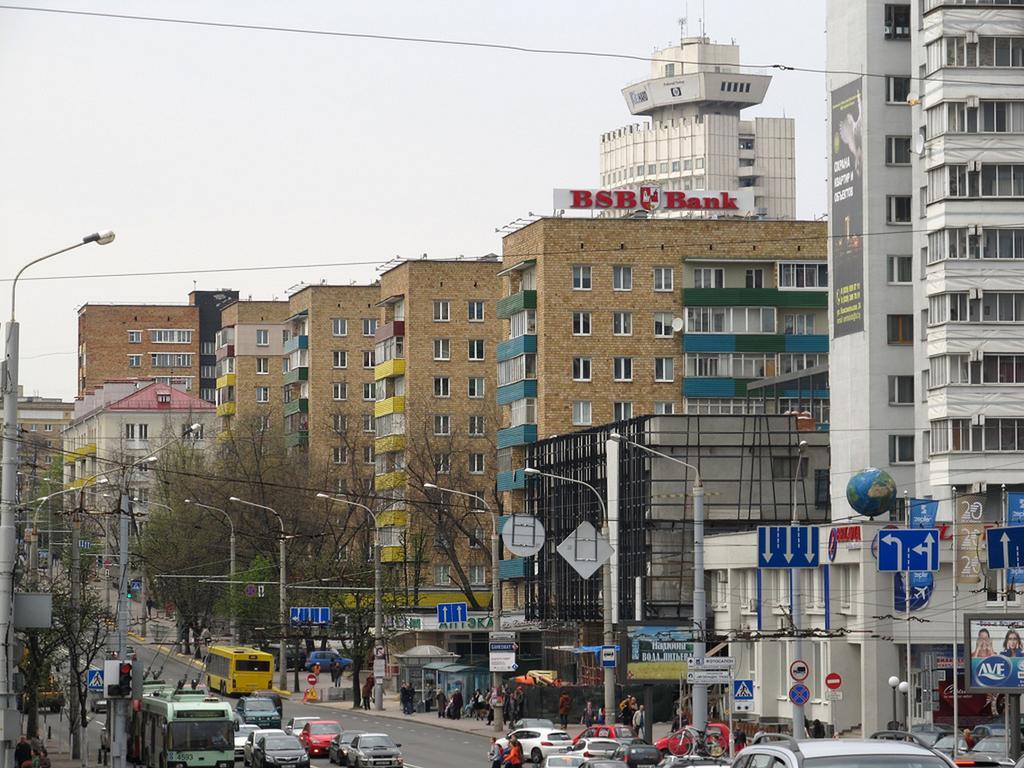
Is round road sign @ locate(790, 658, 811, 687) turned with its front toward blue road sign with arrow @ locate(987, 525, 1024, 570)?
no

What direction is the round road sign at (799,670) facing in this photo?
toward the camera

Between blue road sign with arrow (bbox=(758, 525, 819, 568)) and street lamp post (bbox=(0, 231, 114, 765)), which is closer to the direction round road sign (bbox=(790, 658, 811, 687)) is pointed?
the street lamp post

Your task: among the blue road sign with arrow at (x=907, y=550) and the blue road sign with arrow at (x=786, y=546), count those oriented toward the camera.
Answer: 2

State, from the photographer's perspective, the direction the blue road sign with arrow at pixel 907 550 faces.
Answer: facing the viewer

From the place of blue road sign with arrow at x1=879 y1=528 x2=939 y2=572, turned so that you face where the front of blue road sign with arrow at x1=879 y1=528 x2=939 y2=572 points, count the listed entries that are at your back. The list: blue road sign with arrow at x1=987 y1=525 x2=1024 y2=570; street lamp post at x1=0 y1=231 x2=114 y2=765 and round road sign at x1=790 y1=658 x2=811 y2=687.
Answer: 0

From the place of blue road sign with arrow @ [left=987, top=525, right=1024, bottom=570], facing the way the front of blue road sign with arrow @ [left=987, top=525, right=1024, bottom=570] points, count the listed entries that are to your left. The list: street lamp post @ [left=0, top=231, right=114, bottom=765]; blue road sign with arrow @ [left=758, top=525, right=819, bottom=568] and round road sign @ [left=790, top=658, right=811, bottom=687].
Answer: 0

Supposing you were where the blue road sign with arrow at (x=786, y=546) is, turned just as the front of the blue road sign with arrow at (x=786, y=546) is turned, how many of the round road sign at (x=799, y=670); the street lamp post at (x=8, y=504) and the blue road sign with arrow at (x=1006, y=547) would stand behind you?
0

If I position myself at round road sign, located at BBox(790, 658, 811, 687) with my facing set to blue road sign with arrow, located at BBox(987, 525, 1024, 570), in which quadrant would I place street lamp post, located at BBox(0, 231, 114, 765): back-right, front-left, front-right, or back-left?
back-right

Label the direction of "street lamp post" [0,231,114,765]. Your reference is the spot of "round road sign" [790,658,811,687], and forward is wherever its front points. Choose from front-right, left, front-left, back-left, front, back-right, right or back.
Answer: front-right

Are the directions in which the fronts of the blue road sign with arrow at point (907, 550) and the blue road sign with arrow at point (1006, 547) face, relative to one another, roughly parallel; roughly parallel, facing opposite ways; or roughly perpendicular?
roughly parallel

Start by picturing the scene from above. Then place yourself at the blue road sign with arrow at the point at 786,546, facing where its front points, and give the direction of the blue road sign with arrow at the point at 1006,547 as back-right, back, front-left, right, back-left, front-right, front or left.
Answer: front-left

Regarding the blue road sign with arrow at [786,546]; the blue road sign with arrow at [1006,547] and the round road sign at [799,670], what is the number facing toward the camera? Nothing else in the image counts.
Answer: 3
